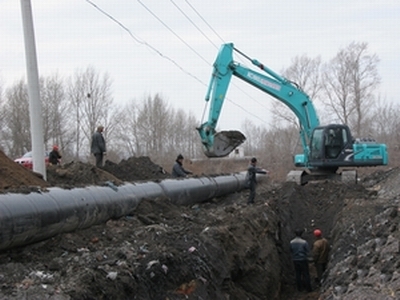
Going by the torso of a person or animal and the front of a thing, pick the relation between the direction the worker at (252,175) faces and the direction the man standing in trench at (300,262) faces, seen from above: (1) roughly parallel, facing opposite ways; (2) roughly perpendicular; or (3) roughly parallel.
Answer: roughly perpendicular

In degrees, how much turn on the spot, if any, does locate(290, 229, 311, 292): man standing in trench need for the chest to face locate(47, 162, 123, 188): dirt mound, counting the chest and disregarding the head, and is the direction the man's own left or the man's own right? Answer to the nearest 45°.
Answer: approximately 90° to the man's own left

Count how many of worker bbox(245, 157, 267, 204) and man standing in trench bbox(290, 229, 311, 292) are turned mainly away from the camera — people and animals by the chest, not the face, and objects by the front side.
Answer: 1

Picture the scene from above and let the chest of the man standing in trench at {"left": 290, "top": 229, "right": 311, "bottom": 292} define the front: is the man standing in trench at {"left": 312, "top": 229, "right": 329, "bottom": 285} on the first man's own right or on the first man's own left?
on the first man's own right

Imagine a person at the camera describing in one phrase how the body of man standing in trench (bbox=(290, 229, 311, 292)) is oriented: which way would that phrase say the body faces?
away from the camera
